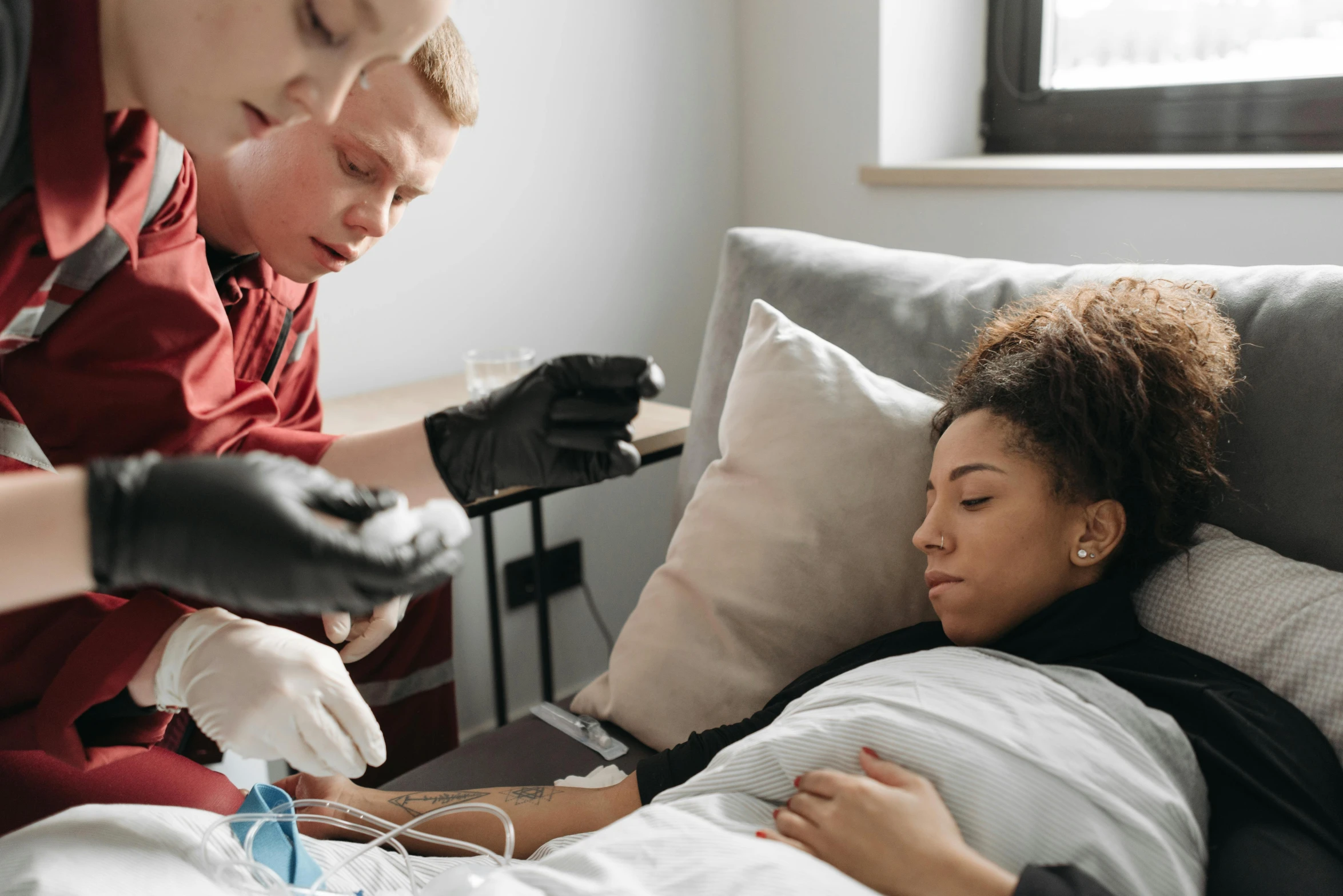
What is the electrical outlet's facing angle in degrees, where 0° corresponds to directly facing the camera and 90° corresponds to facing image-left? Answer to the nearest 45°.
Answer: approximately 315°

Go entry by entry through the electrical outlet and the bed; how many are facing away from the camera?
0

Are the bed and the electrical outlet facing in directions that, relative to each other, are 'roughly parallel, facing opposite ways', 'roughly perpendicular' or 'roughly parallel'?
roughly perpendicular

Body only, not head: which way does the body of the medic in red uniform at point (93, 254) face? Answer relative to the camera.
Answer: to the viewer's right

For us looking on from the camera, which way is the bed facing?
facing the viewer and to the left of the viewer

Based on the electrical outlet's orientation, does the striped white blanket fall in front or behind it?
in front

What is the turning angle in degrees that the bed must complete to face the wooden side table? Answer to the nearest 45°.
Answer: approximately 90° to its right

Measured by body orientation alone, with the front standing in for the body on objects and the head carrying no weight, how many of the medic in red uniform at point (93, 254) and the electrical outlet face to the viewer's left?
0

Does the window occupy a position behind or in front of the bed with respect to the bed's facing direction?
behind

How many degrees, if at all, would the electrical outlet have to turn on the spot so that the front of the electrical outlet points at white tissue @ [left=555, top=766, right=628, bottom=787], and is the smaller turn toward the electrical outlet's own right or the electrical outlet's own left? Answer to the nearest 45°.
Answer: approximately 45° to the electrical outlet's own right

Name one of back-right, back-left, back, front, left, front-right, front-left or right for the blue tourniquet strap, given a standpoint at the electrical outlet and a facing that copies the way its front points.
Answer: front-right

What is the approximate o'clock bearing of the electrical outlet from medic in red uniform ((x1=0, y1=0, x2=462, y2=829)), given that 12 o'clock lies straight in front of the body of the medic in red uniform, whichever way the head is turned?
The electrical outlet is roughly at 10 o'clock from the medic in red uniform.
